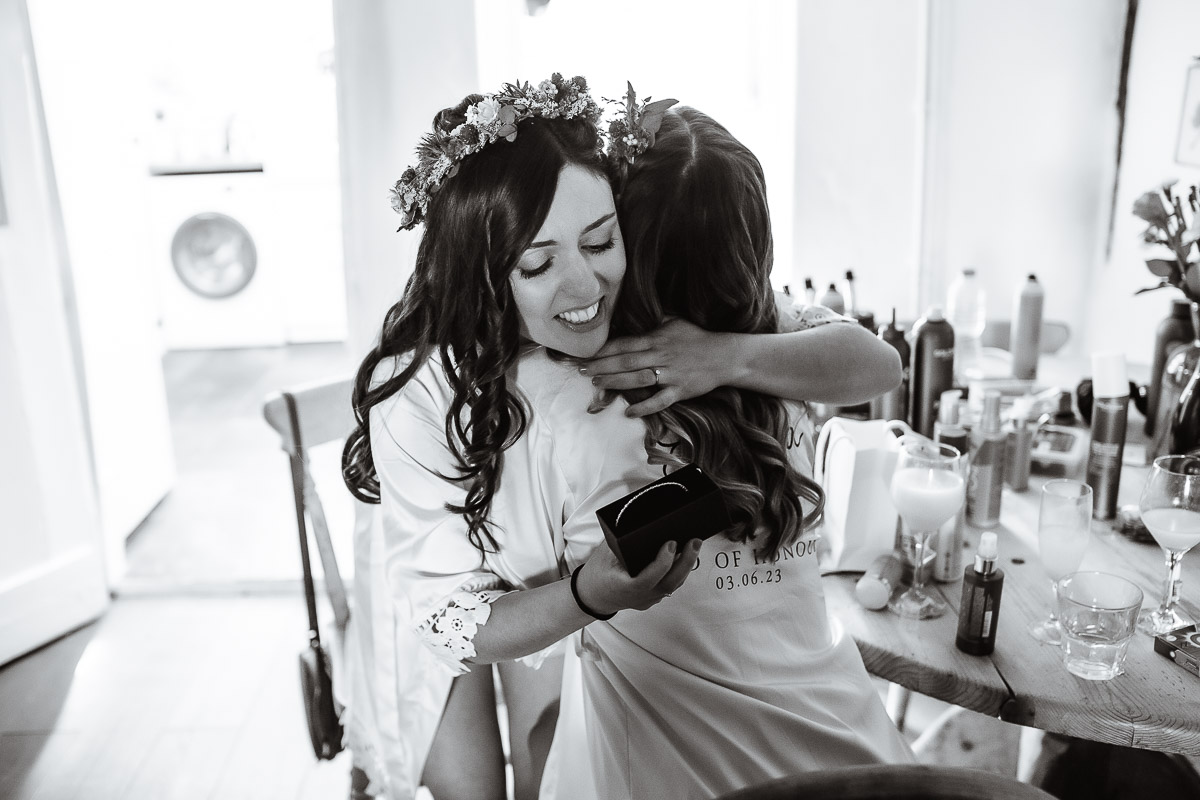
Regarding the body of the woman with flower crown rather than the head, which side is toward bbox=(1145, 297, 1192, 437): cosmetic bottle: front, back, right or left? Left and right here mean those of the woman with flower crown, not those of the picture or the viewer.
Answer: left

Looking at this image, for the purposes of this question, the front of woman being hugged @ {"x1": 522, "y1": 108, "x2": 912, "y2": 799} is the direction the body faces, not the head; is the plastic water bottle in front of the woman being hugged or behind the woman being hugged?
in front

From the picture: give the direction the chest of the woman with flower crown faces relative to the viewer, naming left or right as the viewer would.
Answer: facing the viewer and to the right of the viewer

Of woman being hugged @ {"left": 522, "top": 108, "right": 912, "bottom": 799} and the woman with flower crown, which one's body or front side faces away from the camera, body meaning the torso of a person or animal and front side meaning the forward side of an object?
the woman being hugged

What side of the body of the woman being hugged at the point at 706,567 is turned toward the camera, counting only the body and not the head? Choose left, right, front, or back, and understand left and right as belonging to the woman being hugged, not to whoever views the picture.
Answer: back

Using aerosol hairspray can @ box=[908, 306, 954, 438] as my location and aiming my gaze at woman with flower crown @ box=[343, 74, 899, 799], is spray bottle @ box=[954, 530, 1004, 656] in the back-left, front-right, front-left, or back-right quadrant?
front-left

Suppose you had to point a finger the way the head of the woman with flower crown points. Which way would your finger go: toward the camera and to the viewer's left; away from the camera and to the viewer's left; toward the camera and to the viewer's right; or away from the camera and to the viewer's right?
toward the camera and to the viewer's right

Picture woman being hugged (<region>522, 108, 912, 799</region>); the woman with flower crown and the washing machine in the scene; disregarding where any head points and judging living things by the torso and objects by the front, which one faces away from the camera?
the woman being hugged

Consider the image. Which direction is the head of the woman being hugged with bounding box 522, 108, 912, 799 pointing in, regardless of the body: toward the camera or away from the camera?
away from the camera

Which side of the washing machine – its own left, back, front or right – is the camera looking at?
front

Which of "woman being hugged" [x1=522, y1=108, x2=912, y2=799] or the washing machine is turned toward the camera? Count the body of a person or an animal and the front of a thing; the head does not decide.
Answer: the washing machine

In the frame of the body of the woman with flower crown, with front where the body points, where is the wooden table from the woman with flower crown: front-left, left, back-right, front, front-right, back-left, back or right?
front-left

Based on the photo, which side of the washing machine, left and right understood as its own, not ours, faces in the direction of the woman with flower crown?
front

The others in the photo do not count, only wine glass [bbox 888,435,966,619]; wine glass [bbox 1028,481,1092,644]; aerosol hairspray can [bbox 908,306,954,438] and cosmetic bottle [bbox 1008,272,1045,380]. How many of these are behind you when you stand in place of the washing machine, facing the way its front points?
0
